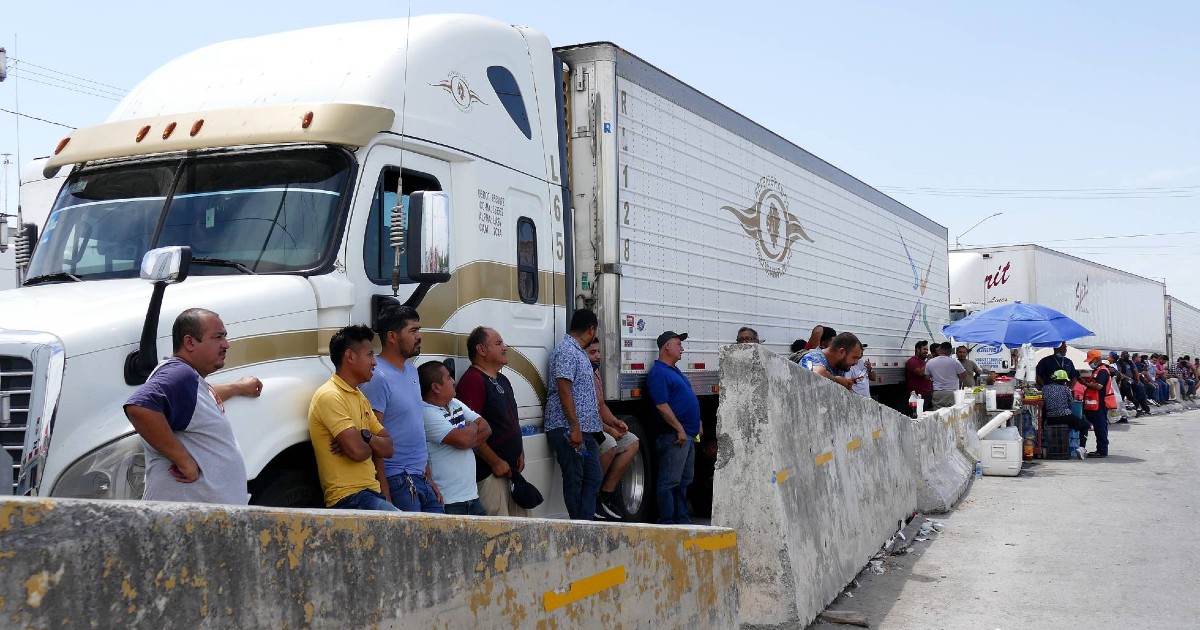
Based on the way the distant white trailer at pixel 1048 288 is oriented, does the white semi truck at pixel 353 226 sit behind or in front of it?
in front

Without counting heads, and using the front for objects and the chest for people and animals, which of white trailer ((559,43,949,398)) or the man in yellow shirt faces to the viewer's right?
the man in yellow shirt

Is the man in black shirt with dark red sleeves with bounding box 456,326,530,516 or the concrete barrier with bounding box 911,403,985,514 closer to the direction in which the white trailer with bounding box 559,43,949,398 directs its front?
the man in black shirt with dark red sleeves

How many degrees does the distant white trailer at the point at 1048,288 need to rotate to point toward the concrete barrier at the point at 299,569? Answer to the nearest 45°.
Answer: approximately 45° to its left

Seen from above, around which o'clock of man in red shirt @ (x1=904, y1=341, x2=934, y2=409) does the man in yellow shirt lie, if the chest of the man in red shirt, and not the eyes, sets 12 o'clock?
The man in yellow shirt is roughly at 2 o'clock from the man in red shirt.

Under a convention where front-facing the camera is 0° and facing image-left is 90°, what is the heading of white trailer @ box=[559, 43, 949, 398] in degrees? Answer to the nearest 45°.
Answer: approximately 45°

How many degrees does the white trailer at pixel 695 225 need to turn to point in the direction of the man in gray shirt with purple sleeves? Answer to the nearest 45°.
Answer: approximately 45° to its left

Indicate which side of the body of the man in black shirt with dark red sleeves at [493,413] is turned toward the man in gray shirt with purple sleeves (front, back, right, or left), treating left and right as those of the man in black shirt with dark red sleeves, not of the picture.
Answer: right

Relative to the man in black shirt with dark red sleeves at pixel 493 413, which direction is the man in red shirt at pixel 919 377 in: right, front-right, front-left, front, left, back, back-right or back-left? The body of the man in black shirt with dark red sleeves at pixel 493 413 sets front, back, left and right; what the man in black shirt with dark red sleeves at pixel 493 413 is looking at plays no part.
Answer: left

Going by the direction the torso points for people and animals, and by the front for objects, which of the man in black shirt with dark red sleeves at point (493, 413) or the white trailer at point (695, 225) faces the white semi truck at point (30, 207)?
the white trailer

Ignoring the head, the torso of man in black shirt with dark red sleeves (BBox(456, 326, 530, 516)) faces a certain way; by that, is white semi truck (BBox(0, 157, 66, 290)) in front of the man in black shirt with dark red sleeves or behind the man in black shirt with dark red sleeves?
behind

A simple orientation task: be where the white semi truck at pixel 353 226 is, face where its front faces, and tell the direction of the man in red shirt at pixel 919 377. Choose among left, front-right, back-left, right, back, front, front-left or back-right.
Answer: back

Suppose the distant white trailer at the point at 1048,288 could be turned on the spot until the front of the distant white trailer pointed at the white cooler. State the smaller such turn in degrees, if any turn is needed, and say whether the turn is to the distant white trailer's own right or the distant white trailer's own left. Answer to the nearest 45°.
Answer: approximately 45° to the distant white trailer's own left
